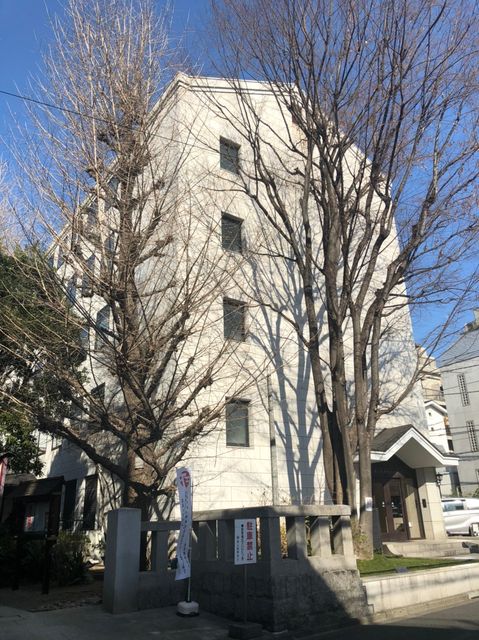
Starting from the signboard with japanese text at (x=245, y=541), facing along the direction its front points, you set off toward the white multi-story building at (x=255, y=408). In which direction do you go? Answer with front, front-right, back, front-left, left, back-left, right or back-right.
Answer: back

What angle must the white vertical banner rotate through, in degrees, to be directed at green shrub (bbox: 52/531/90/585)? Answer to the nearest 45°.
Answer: approximately 135° to its right

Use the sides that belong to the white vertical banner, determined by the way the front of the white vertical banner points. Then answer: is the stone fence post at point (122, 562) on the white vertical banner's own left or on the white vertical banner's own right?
on the white vertical banner's own right

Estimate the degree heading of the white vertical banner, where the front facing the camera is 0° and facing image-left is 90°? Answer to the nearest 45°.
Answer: approximately 0°

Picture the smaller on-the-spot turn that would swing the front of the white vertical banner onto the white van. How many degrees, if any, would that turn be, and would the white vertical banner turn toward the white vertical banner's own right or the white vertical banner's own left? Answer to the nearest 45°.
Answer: approximately 135° to the white vertical banner's own left

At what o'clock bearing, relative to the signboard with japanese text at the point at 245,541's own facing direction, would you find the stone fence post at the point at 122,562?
The stone fence post is roughly at 4 o'clock from the signboard with japanese text.

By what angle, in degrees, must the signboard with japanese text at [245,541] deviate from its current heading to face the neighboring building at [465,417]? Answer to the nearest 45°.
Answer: approximately 135° to its left

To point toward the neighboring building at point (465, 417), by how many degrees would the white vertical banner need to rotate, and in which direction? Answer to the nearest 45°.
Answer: approximately 135° to its left

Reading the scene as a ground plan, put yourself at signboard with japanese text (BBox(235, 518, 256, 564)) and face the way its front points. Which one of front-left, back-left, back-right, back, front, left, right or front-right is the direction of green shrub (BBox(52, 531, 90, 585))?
back-right

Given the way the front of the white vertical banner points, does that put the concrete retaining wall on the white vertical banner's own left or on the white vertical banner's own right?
on the white vertical banner's own left
